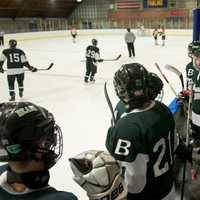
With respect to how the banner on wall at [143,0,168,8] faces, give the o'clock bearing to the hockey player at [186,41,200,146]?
The hockey player is roughly at 12 o'clock from the banner on wall.

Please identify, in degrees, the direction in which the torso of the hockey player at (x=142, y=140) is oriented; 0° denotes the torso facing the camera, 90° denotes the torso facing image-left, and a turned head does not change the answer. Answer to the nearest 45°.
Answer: approximately 135°

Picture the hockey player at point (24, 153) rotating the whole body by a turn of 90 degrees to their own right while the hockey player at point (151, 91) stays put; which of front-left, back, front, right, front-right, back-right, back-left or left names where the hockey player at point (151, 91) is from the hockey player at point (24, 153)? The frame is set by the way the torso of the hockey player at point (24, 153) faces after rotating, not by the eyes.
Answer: left

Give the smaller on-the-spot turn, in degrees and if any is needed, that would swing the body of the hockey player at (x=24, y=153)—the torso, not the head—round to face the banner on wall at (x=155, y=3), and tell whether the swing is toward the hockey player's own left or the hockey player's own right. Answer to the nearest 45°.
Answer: approximately 45° to the hockey player's own left

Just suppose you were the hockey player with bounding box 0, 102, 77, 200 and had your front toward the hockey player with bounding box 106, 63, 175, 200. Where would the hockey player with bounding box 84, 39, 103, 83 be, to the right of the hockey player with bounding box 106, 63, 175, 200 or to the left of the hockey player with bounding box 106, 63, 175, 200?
left

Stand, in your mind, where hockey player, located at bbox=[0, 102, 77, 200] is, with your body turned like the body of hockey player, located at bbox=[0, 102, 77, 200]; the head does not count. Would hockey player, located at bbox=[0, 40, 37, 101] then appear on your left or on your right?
on your left

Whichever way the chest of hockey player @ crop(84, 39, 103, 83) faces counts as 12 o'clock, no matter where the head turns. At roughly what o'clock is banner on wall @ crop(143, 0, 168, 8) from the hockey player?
The banner on wall is roughly at 11 o'clock from the hockey player.

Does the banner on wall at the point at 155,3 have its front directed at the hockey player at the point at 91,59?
yes

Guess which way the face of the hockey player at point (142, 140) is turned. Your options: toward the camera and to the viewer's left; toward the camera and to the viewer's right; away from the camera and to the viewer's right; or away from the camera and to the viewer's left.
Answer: away from the camera and to the viewer's left

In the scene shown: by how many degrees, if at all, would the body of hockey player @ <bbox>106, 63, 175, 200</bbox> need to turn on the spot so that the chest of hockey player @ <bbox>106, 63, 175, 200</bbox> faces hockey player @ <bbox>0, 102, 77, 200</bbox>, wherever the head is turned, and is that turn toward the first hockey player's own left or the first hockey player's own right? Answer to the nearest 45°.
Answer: approximately 90° to the first hockey player's own left

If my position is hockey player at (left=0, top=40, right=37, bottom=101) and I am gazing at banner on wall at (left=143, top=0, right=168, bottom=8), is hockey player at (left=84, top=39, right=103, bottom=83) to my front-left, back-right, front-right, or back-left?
front-right

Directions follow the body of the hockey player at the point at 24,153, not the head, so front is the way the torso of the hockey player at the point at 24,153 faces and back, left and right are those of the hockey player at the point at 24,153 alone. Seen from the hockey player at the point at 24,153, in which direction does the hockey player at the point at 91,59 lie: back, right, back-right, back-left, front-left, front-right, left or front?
front-left
